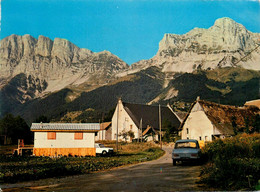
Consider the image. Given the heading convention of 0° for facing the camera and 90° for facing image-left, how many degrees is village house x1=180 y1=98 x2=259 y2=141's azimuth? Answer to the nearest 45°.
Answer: approximately 45°

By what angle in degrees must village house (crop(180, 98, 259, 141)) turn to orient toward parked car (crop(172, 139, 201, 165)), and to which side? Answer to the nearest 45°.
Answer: approximately 45° to its left

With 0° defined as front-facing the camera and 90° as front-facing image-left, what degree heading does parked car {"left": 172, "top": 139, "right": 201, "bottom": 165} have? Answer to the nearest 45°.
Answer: approximately 180°

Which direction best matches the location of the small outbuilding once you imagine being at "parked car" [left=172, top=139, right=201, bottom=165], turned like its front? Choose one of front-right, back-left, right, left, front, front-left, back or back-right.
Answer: front-left

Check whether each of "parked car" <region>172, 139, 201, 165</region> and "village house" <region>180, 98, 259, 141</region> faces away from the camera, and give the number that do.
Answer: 1

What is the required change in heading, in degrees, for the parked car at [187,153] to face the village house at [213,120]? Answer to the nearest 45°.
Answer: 0° — it already faces it

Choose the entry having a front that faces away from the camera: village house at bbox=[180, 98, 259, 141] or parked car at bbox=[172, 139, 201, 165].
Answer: the parked car
